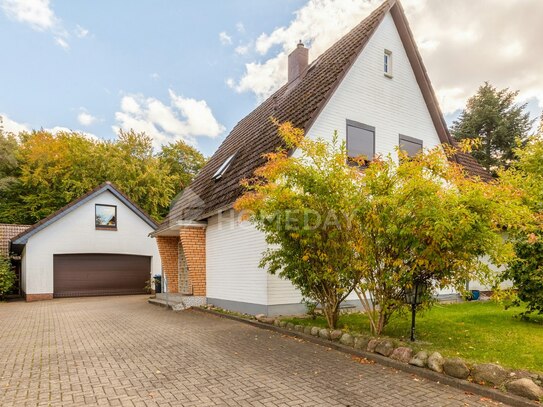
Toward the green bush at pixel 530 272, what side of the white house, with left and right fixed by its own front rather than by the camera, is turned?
left

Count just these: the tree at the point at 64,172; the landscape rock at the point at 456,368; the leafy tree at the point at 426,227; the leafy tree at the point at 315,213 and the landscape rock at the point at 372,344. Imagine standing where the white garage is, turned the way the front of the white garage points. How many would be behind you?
1

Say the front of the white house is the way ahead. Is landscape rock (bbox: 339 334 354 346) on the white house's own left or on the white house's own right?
on the white house's own left

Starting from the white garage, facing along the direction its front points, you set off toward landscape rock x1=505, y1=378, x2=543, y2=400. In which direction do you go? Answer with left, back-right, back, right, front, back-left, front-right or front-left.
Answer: front

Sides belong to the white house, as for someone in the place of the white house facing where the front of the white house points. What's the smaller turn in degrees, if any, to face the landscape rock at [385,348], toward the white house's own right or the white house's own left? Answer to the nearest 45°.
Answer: approximately 45° to the white house's own left

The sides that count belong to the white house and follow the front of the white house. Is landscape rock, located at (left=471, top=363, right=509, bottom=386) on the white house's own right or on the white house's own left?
on the white house's own left

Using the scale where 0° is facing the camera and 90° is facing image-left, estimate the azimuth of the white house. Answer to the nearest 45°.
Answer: approximately 45°

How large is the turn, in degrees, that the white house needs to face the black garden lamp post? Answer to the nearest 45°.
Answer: approximately 45° to its left

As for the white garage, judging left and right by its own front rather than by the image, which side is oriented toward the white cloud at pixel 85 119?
back

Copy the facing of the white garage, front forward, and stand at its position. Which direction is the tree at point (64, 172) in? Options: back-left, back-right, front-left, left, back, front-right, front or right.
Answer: back

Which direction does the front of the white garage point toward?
toward the camera

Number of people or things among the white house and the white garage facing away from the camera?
0

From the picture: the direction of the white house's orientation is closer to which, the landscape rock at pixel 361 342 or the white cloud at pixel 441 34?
the landscape rock

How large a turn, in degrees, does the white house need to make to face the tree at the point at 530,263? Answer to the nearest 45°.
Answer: approximately 90° to its left
